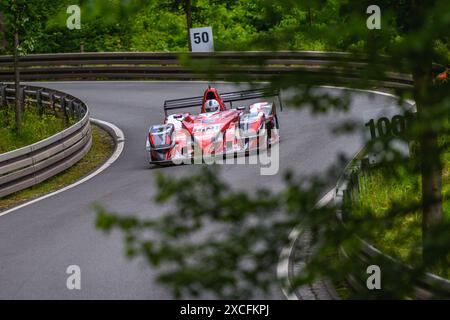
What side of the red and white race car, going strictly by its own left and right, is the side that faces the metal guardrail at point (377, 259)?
front

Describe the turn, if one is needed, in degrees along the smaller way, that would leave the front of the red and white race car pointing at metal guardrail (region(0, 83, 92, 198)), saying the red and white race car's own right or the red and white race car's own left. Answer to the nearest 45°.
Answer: approximately 90° to the red and white race car's own right

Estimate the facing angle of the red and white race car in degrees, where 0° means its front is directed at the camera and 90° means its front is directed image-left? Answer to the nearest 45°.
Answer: approximately 0°

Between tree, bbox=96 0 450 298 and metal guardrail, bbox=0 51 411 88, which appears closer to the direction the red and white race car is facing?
the tree

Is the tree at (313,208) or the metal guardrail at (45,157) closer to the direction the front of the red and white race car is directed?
the tree

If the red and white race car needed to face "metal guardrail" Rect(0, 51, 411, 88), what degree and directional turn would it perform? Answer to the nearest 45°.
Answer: approximately 180°

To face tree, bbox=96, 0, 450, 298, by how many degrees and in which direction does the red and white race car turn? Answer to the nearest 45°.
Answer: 0° — it already faces it

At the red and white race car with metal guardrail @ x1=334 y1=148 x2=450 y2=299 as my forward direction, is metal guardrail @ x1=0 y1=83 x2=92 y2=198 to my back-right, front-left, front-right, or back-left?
back-right

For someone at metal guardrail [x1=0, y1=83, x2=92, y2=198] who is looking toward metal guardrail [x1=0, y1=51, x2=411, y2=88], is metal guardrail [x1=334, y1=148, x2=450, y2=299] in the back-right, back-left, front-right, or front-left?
back-right

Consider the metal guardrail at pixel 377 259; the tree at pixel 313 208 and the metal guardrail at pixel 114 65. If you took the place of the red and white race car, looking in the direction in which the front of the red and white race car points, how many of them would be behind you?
1
